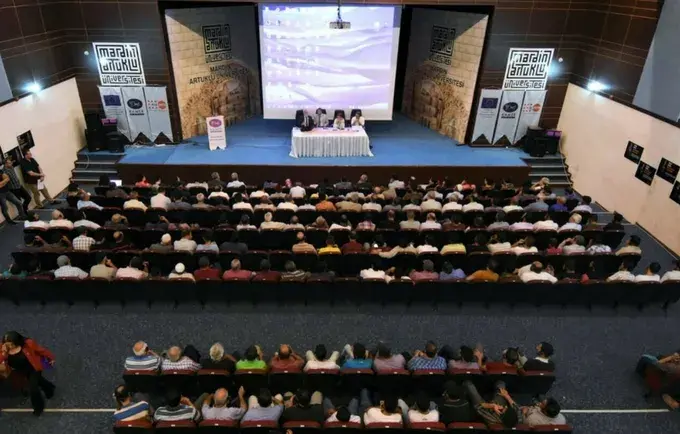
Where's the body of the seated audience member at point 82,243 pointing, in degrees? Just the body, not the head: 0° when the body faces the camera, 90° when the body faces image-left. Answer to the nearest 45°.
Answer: approximately 180°

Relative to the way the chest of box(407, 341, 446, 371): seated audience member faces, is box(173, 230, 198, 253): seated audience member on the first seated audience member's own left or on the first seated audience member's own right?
on the first seated audience member's own left

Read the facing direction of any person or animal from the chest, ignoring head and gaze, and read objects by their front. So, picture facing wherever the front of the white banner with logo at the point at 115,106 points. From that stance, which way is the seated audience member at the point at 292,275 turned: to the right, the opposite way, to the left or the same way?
the opposite way

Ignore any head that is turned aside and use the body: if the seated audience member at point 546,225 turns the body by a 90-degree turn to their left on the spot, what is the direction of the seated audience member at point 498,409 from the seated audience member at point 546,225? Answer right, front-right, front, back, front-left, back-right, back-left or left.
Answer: left

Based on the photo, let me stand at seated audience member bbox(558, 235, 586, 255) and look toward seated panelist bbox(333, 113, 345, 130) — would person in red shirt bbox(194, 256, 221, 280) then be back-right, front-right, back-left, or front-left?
front-left

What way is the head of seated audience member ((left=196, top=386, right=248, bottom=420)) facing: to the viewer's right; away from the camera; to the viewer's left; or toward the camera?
away from the camera

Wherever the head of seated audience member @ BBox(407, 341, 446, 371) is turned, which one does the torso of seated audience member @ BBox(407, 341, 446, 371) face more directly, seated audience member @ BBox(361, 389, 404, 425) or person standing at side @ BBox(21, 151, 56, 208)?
the person standing at side

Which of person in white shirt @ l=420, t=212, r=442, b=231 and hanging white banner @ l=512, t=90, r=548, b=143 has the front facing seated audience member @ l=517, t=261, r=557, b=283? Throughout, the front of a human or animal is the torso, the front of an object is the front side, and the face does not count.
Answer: the hanging white banner

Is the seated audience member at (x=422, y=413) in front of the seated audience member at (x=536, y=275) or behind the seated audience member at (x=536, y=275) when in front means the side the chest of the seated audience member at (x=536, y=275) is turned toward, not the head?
behind

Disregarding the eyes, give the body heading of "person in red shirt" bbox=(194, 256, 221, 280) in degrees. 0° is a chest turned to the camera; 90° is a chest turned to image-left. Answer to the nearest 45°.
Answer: approximately 180°

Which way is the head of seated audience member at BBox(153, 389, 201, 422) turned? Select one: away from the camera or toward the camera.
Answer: away from the camera

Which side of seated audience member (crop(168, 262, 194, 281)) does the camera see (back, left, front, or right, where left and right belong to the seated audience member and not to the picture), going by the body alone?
back

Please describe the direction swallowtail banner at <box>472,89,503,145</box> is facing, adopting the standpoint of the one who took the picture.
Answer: facing the viewer

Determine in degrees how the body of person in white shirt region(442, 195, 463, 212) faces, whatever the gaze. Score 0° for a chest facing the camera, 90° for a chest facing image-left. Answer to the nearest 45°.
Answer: approximately 180°

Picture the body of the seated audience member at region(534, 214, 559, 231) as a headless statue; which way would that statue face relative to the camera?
away from the camera

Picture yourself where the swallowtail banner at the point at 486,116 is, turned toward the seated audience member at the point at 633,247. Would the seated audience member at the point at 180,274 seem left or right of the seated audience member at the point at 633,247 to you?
right

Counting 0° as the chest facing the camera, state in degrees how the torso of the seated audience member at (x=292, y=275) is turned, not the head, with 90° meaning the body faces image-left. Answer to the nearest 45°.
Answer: approximately 180°

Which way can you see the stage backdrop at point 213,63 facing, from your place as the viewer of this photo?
facing the viewer and to the right of the viewer

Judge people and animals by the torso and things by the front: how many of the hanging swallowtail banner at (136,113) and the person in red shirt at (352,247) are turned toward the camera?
1

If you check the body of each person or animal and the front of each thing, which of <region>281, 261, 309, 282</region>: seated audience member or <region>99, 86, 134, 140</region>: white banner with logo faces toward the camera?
the white banner with logo

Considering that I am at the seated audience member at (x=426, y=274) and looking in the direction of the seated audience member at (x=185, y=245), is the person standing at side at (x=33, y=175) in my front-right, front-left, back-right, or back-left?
front-right

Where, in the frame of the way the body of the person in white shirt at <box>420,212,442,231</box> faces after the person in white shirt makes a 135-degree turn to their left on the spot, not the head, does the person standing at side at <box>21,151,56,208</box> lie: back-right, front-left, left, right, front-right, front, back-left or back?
front-right
